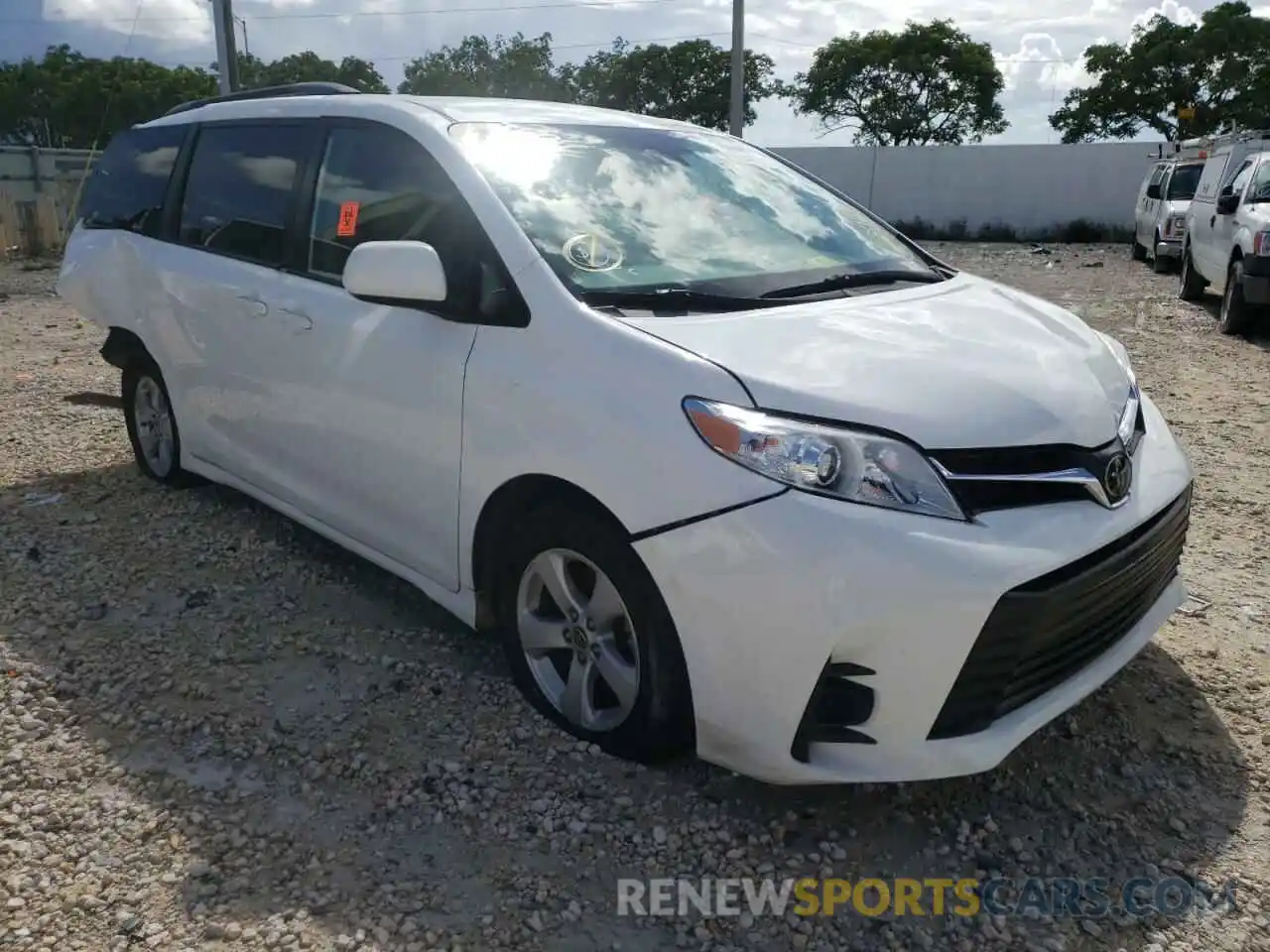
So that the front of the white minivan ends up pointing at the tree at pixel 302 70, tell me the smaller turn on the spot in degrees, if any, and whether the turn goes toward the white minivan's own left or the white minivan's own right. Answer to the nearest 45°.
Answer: approximately 135° to the white minivan's own left

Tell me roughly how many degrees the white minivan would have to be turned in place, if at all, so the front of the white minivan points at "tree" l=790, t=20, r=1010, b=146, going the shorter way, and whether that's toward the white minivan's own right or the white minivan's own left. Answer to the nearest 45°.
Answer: approximately 135° to the white minivan's own left

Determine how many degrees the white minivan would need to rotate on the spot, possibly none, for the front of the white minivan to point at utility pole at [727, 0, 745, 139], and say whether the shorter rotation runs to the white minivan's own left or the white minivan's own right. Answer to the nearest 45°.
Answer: approximately 135° to the white minivan's own left

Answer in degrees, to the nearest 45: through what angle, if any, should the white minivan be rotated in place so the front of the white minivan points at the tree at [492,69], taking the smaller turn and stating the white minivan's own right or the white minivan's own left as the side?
approximately 135° to the white minivan's own left

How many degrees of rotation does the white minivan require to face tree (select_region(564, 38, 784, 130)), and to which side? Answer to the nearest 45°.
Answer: approximately 135° to its left

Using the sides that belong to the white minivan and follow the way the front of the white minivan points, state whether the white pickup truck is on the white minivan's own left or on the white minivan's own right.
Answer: on the white minivan's own left

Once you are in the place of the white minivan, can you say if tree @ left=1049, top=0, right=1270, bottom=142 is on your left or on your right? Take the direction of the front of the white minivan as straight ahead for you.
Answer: on your left

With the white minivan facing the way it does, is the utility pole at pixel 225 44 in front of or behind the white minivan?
behind

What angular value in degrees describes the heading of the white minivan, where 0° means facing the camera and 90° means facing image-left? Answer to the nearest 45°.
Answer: approximately 315°
